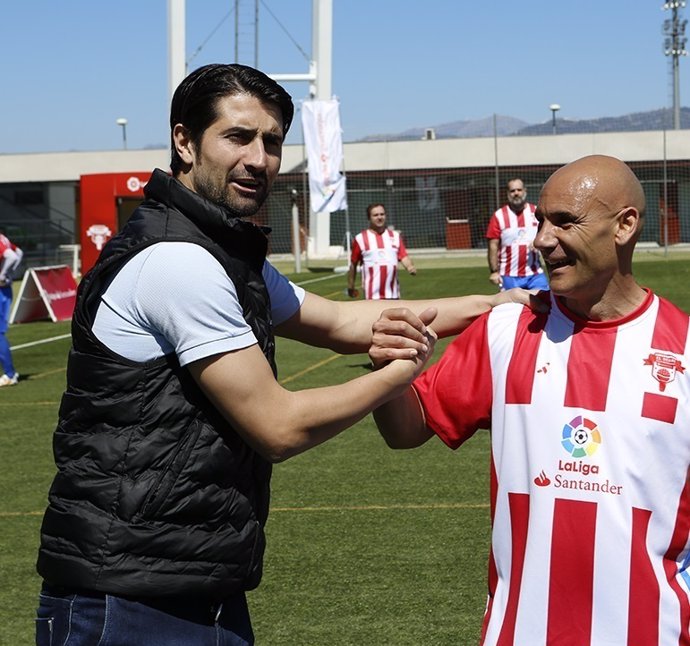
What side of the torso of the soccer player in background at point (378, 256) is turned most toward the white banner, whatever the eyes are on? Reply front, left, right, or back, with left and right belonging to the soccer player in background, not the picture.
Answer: back

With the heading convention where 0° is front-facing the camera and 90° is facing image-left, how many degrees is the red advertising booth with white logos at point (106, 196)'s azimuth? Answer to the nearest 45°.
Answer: approximately 0°

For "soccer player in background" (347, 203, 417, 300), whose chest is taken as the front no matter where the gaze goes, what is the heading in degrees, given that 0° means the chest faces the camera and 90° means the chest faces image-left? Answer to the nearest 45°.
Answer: approximately 0°

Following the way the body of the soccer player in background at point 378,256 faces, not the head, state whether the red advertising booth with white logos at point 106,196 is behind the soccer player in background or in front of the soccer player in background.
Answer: behind

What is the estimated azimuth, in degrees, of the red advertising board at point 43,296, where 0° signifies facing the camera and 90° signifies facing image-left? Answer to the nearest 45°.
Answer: approximately 315°

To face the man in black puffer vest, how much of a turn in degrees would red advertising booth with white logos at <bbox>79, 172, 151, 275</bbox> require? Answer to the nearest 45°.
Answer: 0° — it already faces them
